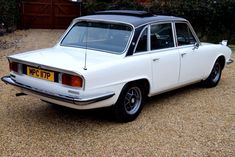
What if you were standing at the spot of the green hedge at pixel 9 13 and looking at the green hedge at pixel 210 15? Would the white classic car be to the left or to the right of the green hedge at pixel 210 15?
right

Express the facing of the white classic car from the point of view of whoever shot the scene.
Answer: facing away from the viewer and to the right of the viewer

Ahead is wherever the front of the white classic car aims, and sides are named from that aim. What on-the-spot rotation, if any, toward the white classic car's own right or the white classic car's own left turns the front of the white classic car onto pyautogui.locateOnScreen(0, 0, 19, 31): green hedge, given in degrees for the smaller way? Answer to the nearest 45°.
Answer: approximately 90° to the white classic car's own left

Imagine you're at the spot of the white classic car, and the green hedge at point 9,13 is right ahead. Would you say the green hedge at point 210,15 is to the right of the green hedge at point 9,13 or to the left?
right
